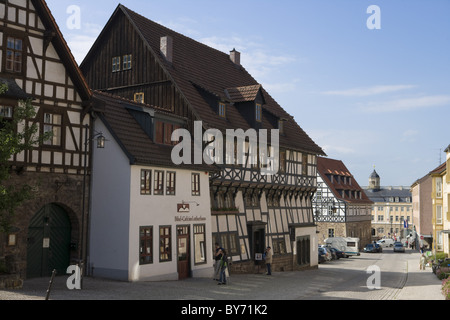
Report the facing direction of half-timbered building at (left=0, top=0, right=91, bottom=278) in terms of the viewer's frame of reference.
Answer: facing the viewer and to the right of the viewer

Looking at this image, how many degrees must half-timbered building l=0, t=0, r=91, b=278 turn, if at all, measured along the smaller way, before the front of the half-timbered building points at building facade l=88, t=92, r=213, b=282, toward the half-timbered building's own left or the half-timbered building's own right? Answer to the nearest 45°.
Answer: approximately 45° to the half-timbered building's own left

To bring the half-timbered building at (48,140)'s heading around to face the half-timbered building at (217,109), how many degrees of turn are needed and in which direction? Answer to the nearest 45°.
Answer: approximately 90° to its left

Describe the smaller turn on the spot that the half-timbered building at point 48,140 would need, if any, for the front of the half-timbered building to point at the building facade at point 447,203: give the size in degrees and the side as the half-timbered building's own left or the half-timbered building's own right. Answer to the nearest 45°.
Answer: approximately 90° to the half-timbered building's own left

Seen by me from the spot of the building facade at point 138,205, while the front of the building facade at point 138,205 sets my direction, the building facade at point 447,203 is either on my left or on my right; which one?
on my left

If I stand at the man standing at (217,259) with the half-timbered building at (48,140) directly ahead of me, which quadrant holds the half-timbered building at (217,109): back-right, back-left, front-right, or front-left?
back-right

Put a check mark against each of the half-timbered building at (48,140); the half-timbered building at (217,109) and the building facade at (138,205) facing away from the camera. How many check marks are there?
0

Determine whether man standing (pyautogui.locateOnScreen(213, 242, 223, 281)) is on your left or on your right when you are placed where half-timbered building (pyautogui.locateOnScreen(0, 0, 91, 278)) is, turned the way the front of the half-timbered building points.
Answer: on your left

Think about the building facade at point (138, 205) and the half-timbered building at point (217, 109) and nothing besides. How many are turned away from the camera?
0

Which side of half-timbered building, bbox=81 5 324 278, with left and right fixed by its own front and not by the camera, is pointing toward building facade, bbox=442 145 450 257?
left
